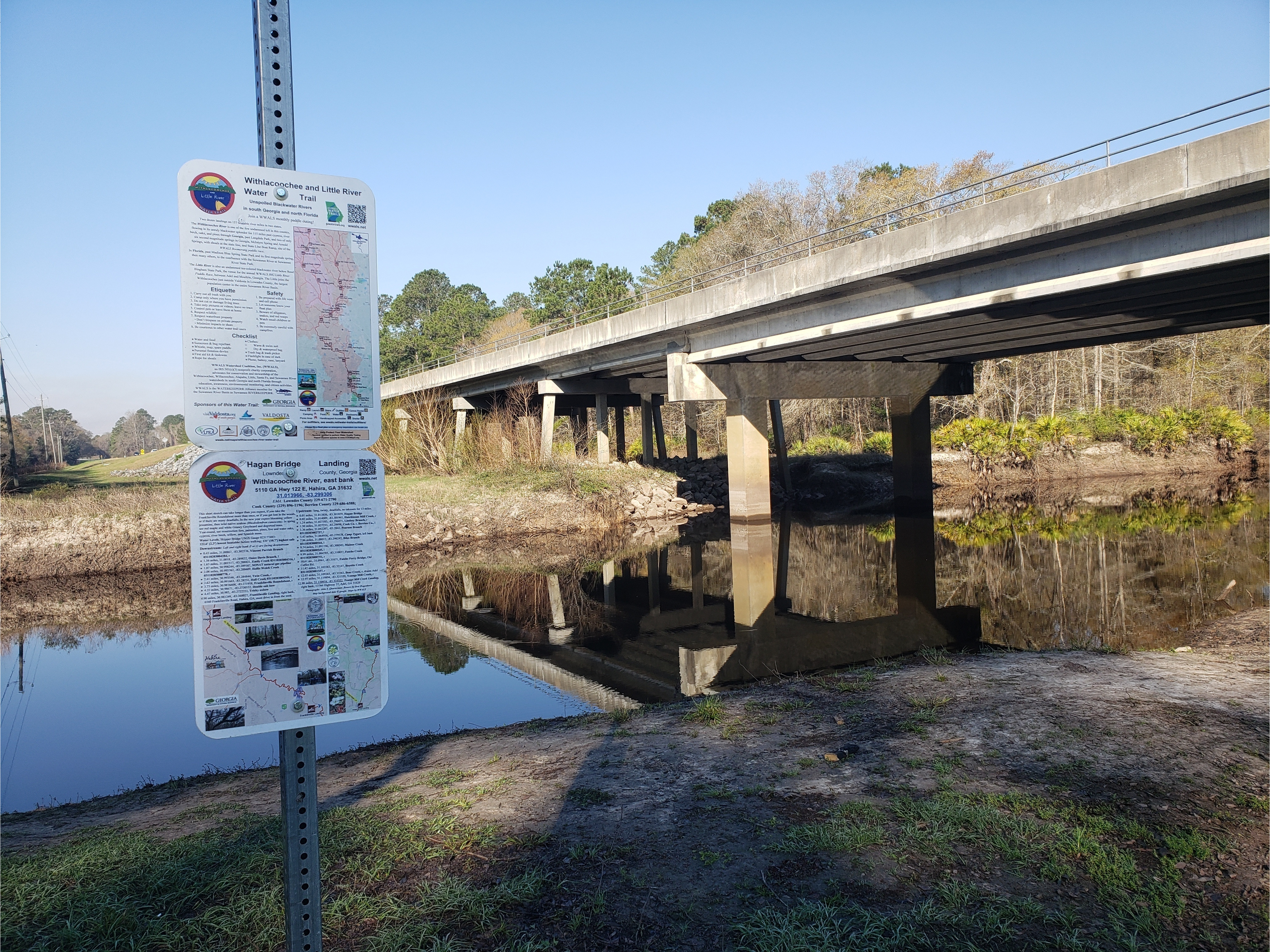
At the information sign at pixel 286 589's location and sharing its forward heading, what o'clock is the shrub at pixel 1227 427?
The shrub is roughly at 8 o'clock from the information sign.

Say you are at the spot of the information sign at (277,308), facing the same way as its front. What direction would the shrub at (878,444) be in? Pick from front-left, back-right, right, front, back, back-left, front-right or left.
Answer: back-left

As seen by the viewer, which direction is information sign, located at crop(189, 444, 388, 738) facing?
toward the camera

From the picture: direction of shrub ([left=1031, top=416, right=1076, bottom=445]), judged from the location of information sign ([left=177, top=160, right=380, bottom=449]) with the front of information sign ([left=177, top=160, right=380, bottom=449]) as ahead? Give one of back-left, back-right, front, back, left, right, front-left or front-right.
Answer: back-left

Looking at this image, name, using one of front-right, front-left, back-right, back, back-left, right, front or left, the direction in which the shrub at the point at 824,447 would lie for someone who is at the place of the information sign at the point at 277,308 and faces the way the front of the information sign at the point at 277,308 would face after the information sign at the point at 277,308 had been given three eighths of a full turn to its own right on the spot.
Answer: right

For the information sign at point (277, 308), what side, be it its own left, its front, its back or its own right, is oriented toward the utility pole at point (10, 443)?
back

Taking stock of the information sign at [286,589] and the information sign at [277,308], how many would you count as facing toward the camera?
2

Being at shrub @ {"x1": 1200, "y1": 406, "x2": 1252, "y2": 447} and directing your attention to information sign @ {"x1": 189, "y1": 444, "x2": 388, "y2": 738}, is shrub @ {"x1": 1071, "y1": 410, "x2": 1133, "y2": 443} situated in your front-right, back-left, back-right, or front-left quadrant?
front-right

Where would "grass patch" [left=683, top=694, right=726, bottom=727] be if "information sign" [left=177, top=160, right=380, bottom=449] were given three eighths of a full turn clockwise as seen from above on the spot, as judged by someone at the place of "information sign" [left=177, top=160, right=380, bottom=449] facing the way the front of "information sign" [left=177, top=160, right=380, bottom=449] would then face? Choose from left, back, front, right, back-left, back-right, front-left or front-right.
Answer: right

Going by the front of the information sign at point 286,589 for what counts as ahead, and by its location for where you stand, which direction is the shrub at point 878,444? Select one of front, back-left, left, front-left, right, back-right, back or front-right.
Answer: back-left

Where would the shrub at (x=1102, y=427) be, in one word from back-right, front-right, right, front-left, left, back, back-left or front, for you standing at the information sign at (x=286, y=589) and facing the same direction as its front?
back-left

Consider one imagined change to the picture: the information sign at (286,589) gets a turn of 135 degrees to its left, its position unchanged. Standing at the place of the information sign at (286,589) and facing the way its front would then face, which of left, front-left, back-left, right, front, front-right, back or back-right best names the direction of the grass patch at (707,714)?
front

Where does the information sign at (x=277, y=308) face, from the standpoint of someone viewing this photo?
facing the viewer

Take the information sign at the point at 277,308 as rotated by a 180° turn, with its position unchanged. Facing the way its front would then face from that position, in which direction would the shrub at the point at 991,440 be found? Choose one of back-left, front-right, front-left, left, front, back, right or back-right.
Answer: front-right
